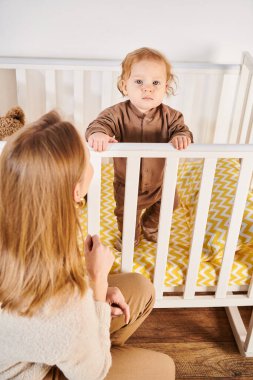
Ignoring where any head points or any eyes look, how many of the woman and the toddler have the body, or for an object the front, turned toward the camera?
1

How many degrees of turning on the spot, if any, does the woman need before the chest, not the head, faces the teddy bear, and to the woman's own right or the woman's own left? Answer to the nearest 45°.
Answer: approximately 45° to the woman's own left

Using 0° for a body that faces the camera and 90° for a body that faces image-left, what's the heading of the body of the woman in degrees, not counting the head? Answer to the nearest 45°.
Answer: approximately 225°

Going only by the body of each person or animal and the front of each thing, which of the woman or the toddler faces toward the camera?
the toddler

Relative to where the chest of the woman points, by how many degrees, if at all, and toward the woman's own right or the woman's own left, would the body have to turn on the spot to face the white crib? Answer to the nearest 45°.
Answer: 0° — they already face it

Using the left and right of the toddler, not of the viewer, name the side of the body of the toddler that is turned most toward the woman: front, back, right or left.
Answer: front

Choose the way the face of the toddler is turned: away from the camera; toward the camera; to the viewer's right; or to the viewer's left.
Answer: toward the camera

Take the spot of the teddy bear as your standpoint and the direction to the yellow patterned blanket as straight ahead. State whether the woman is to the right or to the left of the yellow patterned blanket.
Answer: right

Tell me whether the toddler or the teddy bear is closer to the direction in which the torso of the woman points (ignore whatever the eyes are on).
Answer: the toddler

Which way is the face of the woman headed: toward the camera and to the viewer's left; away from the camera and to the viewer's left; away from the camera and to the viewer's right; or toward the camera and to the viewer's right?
away from the camera and to the viewer's right

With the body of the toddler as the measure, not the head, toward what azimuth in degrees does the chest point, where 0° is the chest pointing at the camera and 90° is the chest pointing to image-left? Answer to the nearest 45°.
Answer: approximately 0°

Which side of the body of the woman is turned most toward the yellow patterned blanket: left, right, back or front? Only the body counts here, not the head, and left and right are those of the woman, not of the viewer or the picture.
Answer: front
